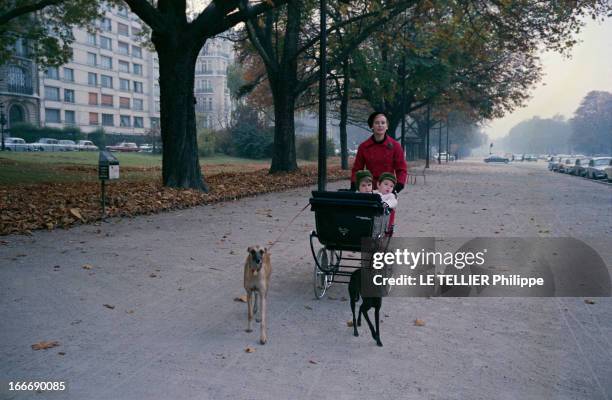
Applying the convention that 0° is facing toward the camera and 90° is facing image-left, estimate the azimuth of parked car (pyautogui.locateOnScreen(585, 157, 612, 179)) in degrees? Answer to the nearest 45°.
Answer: approximately 45°

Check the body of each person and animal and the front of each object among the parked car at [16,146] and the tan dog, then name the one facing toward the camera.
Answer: the tan dog

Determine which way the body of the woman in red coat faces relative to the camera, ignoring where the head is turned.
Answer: toward the camera

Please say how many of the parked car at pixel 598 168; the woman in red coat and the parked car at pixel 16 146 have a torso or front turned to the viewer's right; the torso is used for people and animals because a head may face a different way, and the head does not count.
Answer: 1

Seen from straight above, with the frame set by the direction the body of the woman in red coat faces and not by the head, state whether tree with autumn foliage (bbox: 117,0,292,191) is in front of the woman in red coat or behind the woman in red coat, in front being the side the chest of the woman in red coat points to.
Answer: behind

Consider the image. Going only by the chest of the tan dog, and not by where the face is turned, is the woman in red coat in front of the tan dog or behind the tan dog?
behind

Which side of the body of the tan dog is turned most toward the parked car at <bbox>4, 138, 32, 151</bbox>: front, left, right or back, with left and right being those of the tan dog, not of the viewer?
back

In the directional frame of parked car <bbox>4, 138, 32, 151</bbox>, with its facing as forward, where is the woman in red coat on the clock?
The woman in red coat is roughly at 3 o'clock from the parked car.

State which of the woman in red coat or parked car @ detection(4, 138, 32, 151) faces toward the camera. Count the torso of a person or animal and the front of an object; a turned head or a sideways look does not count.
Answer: the woman in red coat

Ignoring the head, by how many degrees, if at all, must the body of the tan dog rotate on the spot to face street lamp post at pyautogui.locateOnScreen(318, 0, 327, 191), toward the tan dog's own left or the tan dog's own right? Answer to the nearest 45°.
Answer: approximately 180°

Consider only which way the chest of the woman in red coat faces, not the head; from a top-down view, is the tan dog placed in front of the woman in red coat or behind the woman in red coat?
in front

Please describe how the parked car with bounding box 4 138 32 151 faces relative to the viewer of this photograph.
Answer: facing to the right of the viewer

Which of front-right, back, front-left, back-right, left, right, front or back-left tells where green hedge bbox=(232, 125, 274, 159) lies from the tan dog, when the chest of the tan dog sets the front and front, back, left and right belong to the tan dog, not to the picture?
back

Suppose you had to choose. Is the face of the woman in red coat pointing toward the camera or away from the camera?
toward the camera

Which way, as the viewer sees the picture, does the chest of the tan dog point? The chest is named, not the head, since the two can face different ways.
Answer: toward the camera

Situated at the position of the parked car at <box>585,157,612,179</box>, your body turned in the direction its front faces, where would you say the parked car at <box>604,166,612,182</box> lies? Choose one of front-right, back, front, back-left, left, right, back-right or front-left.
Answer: front-left
